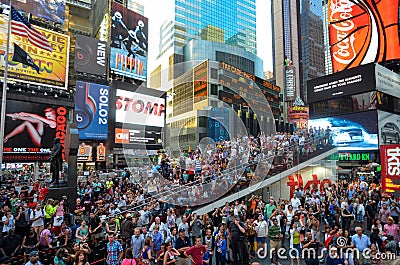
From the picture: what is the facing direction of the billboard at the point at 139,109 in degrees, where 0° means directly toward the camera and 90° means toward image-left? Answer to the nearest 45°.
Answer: approximately 315°

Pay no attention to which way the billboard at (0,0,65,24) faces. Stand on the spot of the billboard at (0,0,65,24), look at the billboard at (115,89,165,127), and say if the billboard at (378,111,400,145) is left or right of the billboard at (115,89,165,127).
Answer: right

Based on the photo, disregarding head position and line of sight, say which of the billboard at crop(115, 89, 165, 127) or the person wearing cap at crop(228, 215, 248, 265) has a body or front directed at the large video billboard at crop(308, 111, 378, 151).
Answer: the billboard

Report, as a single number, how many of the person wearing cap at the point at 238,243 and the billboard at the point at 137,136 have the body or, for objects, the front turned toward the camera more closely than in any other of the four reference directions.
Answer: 2

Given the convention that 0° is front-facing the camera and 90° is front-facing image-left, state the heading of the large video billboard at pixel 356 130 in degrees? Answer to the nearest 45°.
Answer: approximately 45°

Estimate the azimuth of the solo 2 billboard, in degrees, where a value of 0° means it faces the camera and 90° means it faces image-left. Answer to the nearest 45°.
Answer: approximately 315°
